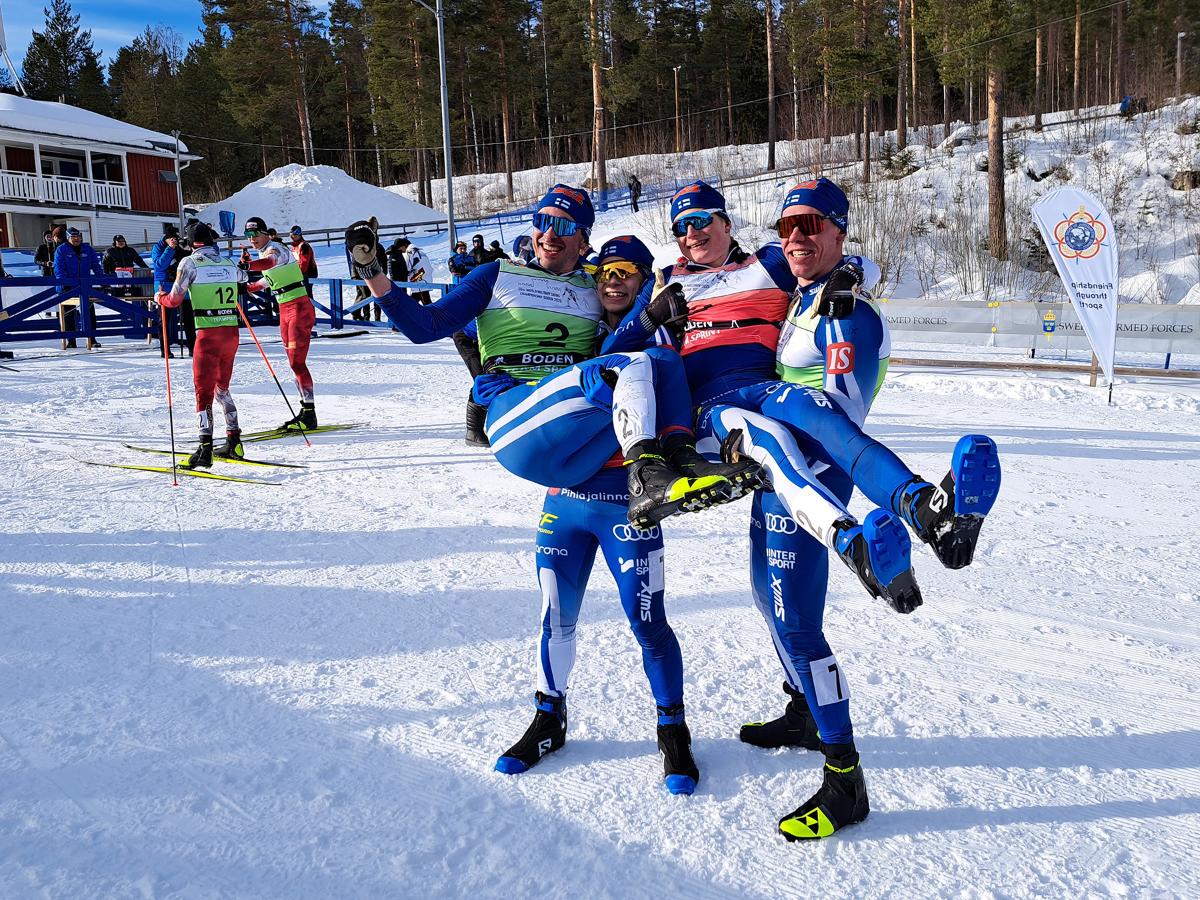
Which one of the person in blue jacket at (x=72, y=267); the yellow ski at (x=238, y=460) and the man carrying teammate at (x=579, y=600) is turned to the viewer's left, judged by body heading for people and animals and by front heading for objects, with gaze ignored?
the yellow ski

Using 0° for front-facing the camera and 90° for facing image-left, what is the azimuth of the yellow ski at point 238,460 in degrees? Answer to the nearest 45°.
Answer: approximately 90°

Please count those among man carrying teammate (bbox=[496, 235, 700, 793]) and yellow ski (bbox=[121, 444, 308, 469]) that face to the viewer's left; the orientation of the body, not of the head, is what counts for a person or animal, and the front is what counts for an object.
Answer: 1

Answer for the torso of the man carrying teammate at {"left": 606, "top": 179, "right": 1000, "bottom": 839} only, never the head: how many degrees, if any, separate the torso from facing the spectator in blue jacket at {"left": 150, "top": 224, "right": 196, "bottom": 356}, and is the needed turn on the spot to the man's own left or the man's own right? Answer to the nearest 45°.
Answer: approximately 90° to the man's own right

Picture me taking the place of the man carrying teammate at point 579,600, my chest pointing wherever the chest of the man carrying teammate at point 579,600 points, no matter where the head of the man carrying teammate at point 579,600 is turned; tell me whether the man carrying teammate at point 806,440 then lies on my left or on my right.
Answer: on my left
